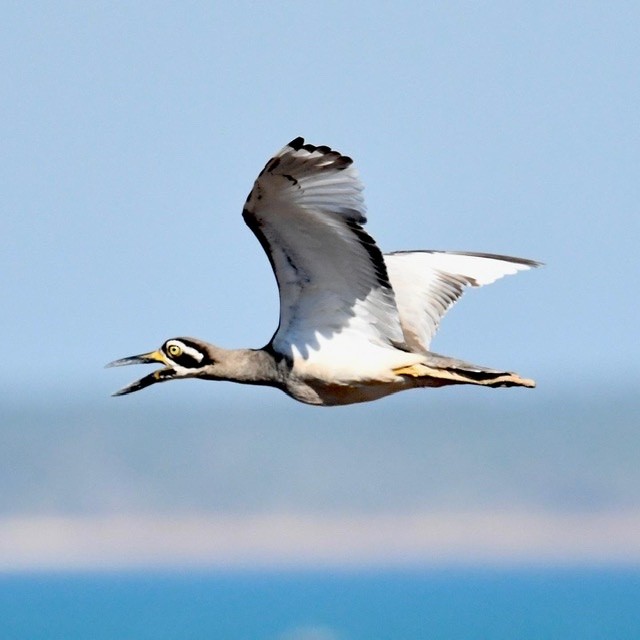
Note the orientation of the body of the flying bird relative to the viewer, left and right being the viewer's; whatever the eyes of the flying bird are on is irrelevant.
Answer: facing to the left of the viewer
